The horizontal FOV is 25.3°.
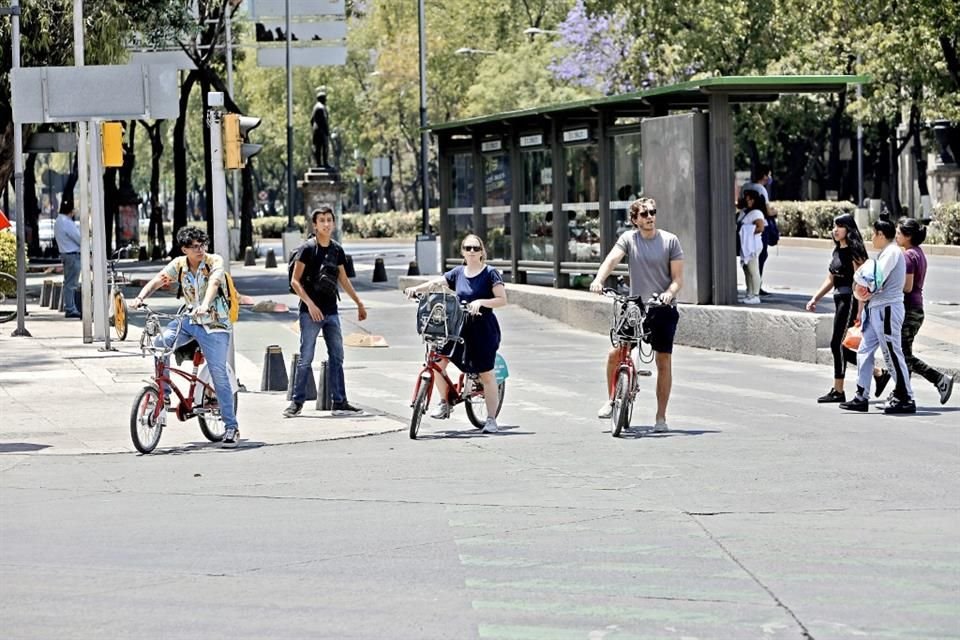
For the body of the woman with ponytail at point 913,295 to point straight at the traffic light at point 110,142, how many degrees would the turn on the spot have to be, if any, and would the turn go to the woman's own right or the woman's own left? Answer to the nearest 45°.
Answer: approximately 45° to the woman's own right

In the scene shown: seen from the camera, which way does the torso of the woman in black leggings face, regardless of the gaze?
to the viewer's left

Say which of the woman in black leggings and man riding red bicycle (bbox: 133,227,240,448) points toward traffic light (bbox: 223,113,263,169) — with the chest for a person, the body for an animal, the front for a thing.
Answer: the woman in black leggings

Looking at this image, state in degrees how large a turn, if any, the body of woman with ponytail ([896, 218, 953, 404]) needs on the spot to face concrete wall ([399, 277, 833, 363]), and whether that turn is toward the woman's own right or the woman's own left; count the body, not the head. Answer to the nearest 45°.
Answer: approximately 90° to the woman's own right

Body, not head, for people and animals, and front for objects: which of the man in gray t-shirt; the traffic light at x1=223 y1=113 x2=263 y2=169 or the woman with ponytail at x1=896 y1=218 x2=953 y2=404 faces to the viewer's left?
the woman with ponytail

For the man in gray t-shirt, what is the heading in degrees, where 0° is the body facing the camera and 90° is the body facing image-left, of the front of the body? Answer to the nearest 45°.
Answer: approximately 0°

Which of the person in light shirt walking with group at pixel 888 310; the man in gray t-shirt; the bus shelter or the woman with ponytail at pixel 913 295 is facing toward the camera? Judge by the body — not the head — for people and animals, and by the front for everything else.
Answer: the man in gray t-shirt

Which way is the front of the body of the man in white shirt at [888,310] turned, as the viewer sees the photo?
to the viewer's left

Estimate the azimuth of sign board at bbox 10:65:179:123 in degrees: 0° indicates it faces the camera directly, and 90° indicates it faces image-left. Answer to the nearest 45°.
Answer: approximately 180°
